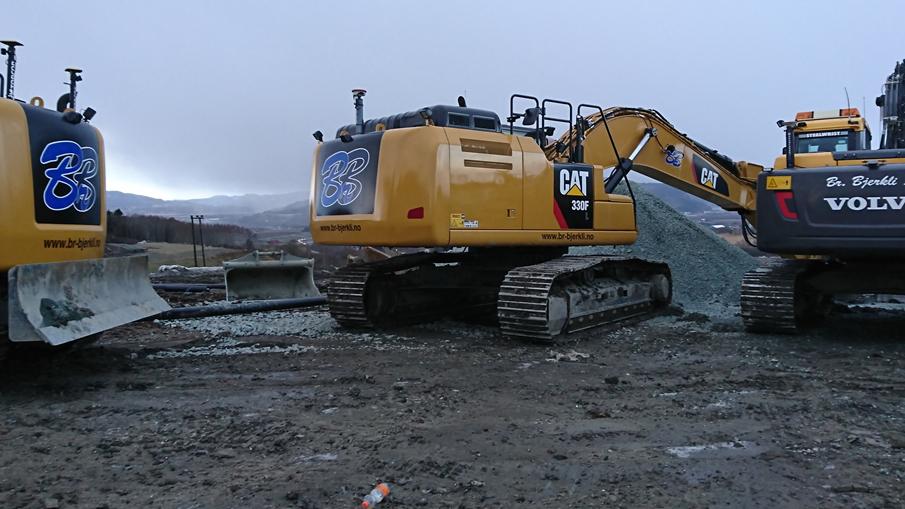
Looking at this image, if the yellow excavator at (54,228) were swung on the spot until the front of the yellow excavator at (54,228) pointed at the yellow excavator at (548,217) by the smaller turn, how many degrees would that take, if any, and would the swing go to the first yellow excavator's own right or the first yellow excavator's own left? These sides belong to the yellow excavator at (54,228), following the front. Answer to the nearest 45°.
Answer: approximately 135° to the first yellow excavator's own right

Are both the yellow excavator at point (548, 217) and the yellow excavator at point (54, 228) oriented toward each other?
no

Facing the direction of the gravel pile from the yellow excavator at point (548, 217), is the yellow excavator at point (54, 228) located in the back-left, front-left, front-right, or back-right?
back-left

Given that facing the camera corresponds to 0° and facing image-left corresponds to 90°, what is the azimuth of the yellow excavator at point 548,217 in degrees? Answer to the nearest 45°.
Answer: approximately 225°

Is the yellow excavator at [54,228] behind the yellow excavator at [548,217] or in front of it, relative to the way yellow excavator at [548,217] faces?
behind

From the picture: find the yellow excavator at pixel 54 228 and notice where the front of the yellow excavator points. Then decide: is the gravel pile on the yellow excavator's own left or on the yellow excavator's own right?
on the yellow excavator's own right

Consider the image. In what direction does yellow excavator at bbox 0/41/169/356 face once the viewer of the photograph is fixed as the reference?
facing away from the viewer and to the left of the viewer

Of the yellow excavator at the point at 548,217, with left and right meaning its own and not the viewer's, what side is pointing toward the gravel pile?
front

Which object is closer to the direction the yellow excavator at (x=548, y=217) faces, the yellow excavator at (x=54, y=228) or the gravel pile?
the gravel pile
